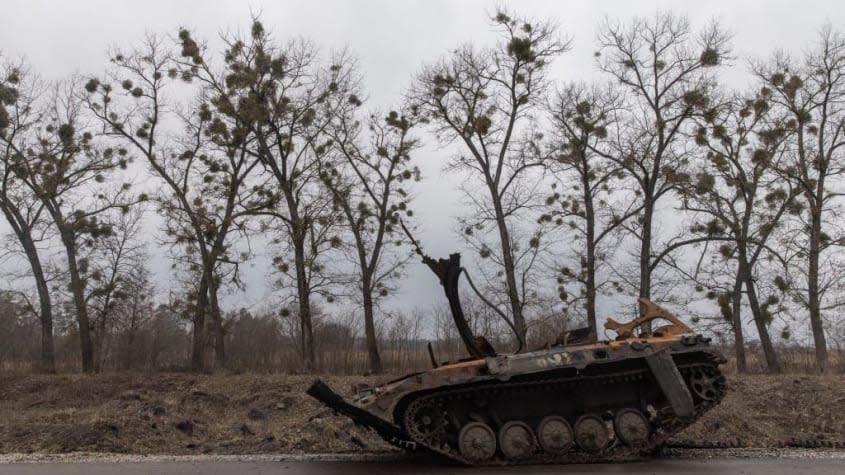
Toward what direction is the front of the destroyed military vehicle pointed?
to the viewer's left
